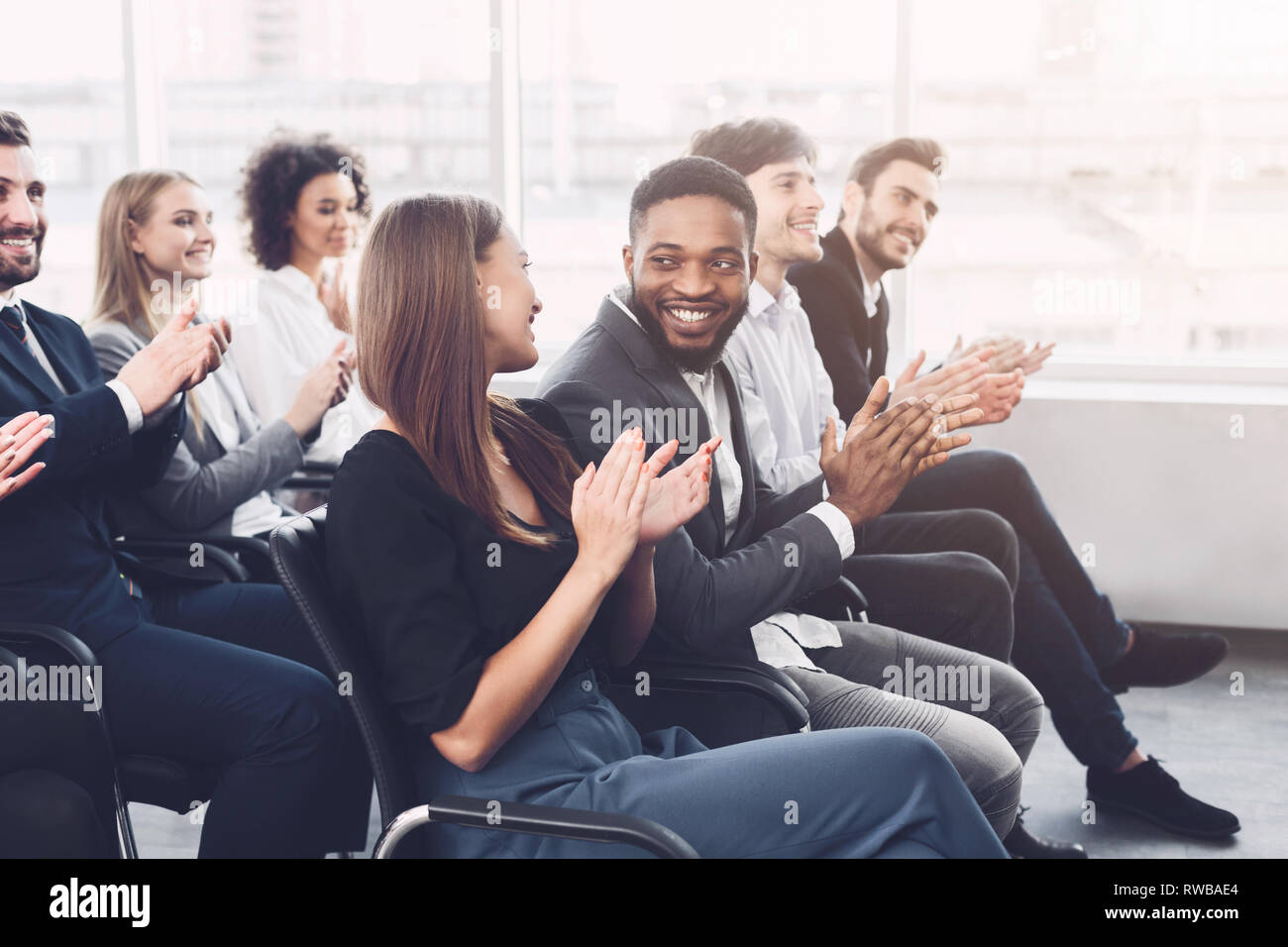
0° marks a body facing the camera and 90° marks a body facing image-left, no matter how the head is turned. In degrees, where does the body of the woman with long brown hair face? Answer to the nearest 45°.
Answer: approximately 270°

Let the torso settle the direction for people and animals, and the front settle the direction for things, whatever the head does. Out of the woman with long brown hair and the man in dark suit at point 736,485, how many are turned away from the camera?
0

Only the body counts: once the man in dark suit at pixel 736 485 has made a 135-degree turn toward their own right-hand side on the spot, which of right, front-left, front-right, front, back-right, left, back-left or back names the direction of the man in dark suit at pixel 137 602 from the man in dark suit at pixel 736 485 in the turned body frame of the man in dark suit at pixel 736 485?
front

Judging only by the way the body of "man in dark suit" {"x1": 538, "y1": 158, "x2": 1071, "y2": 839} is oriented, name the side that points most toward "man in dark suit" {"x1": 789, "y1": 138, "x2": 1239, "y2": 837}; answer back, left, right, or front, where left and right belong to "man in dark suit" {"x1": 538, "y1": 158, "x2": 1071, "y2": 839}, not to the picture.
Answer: left

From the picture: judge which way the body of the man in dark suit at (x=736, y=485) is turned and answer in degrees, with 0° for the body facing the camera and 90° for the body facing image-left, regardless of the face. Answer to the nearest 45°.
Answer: approximately 315°

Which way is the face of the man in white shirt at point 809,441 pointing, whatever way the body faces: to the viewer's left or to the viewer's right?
to the viewer's right

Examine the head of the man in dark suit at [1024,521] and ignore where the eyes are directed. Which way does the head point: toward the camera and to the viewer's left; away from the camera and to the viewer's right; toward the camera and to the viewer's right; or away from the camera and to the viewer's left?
toward the camera and to the viewer's right
